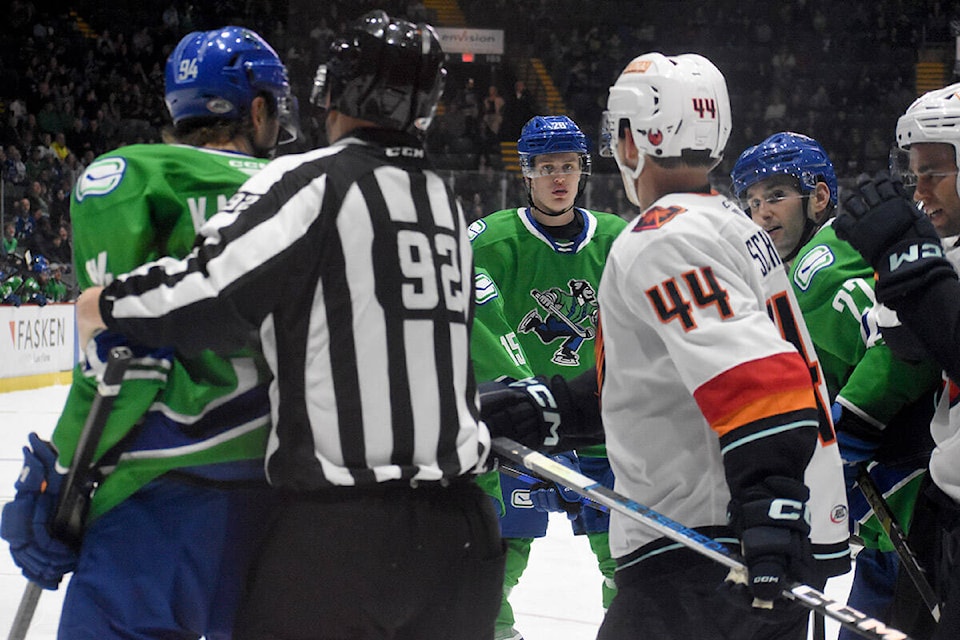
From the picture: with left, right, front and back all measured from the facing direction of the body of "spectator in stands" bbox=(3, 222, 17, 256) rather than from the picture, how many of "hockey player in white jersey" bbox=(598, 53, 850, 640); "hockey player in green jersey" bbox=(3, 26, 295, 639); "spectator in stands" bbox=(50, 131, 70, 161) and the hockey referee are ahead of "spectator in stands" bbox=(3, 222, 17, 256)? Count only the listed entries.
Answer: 3

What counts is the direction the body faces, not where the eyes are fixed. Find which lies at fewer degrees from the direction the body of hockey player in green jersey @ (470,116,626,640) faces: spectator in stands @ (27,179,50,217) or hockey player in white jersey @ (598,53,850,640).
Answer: the hockey player in white jersey

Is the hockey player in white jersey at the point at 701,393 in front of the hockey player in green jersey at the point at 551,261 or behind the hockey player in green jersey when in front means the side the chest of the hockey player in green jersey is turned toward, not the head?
in front

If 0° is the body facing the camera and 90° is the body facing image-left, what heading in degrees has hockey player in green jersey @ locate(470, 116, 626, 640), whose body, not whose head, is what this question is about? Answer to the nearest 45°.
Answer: approximately 0°

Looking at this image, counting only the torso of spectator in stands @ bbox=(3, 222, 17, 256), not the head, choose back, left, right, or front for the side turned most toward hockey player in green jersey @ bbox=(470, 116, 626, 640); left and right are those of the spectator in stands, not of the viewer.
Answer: front

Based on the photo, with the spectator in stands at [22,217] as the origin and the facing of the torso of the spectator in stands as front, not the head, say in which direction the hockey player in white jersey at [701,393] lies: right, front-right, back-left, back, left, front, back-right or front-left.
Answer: front

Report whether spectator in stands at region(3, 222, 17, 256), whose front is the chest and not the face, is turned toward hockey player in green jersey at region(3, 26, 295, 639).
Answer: yes

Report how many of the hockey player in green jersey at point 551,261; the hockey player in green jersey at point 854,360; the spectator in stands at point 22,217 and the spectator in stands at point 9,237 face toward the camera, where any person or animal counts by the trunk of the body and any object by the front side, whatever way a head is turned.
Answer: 3

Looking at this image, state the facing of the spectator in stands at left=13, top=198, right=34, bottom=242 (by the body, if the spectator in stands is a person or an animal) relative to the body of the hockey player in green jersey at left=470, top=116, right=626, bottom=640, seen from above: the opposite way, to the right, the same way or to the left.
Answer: the same way

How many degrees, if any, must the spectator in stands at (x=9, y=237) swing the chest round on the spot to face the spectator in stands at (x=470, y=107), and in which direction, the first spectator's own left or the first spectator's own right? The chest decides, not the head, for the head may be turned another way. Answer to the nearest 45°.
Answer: approximately 135° to the first spectator's own left

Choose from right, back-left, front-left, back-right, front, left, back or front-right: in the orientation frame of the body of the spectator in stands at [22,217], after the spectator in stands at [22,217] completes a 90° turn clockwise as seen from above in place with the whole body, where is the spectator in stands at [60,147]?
right

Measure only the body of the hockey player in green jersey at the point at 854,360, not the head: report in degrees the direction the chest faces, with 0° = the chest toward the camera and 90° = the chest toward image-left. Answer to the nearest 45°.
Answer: approximately 90°

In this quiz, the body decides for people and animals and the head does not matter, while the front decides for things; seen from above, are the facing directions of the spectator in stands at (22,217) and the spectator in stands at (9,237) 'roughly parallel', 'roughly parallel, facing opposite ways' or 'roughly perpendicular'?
roughly parallel

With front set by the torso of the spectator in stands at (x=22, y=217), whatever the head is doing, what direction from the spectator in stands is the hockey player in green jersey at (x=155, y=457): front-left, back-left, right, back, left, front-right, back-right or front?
front

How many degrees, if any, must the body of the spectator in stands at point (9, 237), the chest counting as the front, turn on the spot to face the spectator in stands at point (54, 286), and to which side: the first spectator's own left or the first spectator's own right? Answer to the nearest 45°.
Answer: approximately 45° to the first spectator's own left

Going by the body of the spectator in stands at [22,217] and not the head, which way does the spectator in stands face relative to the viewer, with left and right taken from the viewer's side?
facing the viewer

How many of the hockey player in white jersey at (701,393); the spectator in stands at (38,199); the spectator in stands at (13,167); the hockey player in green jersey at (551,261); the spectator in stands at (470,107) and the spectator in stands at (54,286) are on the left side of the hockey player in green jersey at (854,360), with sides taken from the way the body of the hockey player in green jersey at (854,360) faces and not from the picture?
1

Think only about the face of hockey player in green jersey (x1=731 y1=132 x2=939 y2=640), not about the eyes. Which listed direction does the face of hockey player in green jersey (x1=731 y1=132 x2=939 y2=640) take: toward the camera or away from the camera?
toward the camera

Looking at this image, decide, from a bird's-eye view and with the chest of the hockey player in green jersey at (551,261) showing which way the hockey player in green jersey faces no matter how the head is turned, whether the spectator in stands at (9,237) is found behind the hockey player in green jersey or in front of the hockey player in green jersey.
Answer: behind

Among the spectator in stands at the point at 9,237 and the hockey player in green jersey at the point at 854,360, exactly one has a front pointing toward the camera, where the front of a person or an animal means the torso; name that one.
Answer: the spectator in stands

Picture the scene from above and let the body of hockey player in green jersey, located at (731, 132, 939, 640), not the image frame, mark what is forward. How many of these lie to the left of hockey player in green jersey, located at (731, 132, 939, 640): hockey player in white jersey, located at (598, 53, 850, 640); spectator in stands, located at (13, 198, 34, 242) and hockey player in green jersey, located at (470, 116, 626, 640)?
1
